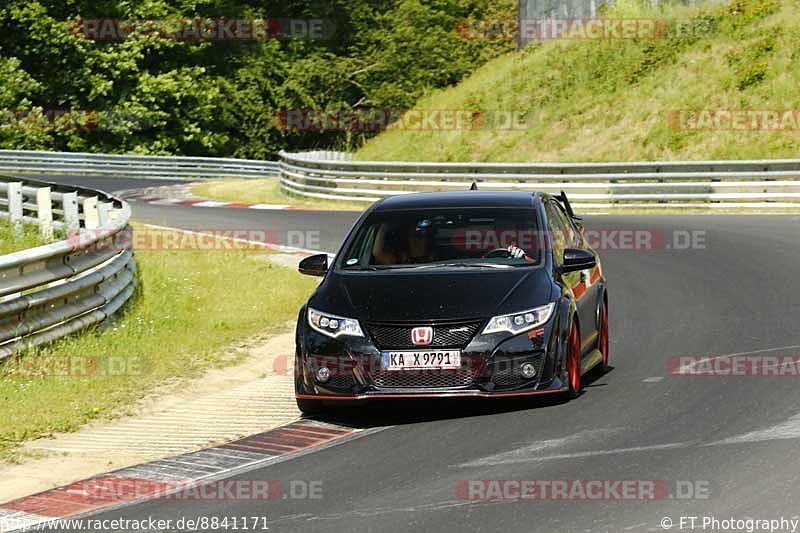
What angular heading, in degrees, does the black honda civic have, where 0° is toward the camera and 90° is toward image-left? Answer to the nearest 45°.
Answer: approximately 0°

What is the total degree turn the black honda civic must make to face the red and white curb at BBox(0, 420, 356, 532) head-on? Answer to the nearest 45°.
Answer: approximately 45° to its right

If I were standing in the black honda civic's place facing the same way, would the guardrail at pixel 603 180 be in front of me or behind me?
behind

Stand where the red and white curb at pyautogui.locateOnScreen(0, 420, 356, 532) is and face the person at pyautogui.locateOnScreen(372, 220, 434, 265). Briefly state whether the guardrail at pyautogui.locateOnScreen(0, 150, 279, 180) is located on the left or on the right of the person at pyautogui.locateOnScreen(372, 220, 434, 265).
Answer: left

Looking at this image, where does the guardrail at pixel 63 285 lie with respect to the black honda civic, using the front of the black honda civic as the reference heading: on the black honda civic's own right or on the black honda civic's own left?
on the black honda civic's own right

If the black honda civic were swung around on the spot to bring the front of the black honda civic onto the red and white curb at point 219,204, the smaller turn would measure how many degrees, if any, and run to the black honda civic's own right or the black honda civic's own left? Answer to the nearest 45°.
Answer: approximately 180°

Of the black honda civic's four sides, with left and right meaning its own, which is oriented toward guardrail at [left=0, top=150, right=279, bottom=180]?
back
